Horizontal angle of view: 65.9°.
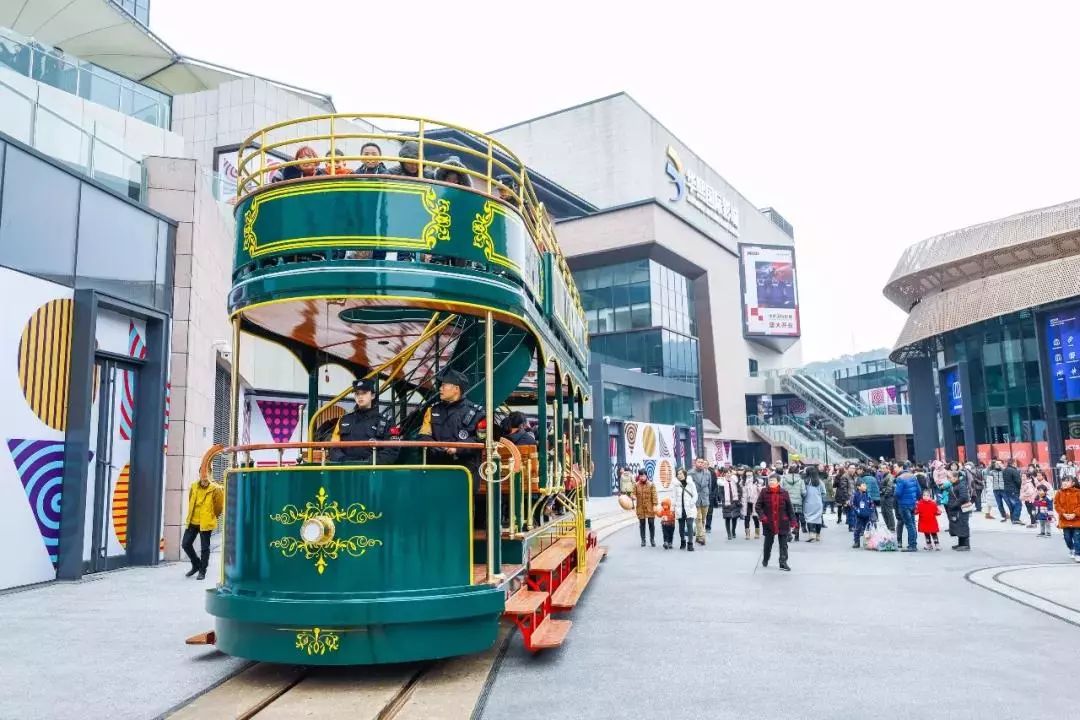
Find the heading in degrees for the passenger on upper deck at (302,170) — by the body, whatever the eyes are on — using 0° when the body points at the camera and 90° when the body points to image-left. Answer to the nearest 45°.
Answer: approximately 0°

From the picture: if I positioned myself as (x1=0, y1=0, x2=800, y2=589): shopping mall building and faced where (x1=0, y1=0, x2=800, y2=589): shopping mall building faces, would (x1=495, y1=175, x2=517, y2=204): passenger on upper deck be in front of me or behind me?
in front

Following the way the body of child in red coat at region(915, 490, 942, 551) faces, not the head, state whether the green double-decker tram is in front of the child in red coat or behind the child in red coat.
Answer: in front

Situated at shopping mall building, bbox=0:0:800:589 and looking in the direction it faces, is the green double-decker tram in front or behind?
in front

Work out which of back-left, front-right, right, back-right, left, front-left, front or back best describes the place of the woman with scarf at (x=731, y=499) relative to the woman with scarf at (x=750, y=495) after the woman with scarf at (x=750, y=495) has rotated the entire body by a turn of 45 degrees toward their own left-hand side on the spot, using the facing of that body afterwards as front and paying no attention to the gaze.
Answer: right

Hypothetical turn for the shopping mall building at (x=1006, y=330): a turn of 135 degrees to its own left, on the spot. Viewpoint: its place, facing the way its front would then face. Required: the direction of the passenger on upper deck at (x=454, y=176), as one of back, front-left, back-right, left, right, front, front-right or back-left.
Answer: right

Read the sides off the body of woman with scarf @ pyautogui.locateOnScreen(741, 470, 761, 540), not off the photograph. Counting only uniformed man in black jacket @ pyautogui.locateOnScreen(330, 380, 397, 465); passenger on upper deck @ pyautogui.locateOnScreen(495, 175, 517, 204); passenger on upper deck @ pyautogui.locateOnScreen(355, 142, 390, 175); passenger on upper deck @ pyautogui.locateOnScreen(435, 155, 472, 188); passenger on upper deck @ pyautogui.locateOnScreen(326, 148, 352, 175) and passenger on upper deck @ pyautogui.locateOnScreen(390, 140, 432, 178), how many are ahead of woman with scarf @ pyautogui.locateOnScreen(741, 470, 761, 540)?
6

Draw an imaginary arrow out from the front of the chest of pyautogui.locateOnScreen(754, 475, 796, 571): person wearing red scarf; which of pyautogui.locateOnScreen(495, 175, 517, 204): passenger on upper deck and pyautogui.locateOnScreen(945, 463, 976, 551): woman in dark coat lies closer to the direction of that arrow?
the passenger on upper deck
